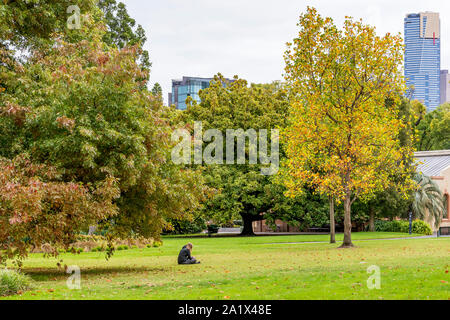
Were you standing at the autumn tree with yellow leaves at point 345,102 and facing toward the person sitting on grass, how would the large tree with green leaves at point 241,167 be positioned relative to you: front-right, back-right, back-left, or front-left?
back-right

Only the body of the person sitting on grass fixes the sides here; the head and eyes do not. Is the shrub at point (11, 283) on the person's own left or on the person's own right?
on the person's own right

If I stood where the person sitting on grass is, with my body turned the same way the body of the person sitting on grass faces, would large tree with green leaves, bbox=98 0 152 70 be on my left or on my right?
on my left

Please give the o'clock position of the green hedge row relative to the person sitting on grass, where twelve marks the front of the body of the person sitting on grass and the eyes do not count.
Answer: The green hedge row is roughly at 10 o'clock from the person sitting on grass.

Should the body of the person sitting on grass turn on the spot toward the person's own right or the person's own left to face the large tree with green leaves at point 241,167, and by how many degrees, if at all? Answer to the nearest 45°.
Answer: approximately 90° to the person's own left

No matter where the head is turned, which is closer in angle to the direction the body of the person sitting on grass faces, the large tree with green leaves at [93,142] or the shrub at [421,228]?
the shrub

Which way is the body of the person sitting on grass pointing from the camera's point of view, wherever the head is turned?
to the viewer's right

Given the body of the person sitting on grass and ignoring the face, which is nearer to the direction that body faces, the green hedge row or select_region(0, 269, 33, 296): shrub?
the green hedge row

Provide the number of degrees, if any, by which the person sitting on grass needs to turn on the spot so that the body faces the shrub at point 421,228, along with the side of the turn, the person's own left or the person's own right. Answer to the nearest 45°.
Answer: approximately 45° to the person's own left

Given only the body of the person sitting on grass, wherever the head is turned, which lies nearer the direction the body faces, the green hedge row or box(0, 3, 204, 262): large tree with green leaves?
the green hedge row

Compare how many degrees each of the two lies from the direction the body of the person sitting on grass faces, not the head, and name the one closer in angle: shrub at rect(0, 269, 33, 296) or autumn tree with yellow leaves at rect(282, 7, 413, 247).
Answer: the autumn tree with yellow leaves

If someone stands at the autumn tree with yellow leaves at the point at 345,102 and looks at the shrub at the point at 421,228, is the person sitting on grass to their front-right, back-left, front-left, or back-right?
back-left
